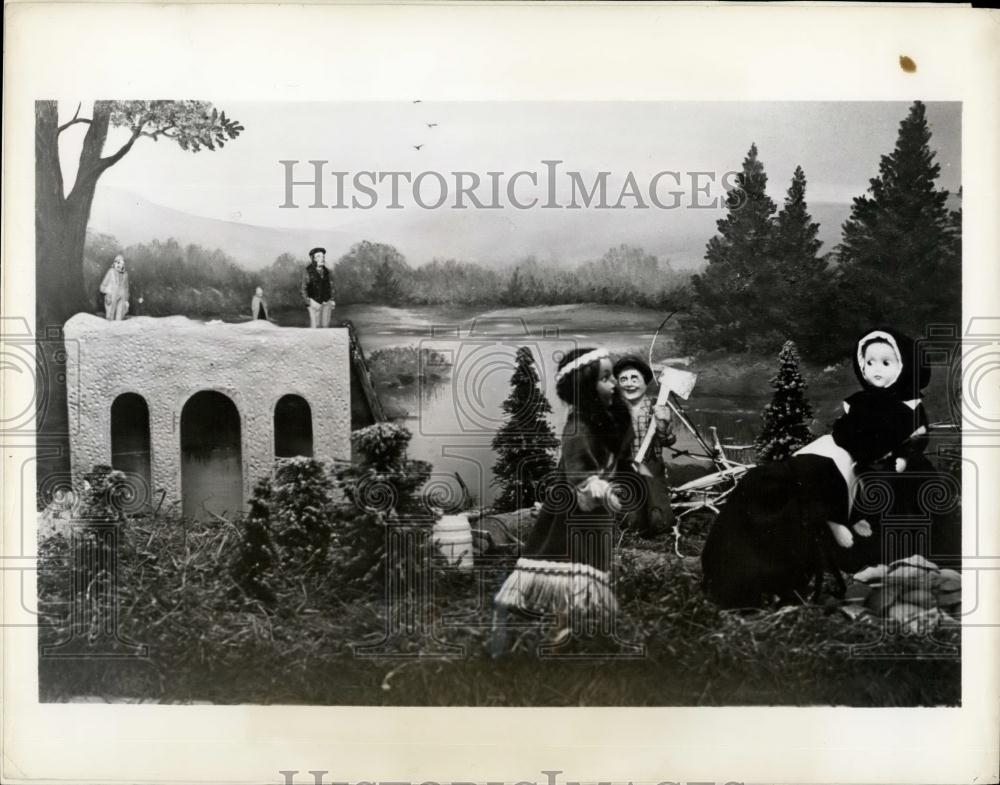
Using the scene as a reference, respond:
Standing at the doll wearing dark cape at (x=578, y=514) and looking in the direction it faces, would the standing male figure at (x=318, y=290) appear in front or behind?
behind

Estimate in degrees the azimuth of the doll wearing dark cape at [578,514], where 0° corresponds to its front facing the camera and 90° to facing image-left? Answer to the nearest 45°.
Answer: approximately 270°

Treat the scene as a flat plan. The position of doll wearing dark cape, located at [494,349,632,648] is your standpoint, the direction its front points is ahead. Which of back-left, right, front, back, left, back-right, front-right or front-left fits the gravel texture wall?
back

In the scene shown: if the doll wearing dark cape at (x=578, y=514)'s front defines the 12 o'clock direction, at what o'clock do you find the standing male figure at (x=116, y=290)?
The standing male figure is roughly at 6 o'clock from the doll wearing dark cape.

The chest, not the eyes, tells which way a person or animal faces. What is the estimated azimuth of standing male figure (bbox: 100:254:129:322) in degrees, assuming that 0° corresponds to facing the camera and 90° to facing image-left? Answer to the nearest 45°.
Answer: approximately 315°

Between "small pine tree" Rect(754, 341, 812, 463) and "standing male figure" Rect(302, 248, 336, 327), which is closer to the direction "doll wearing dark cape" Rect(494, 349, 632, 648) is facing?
the small pine tree
